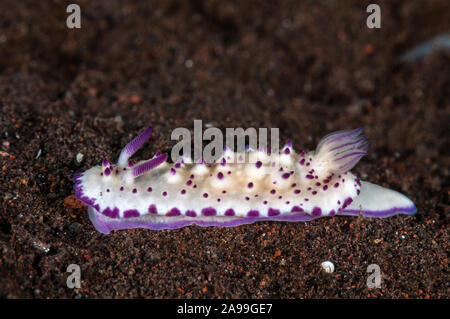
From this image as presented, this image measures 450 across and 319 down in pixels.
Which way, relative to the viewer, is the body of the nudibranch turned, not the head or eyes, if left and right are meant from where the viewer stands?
facing to the left of the viewer
